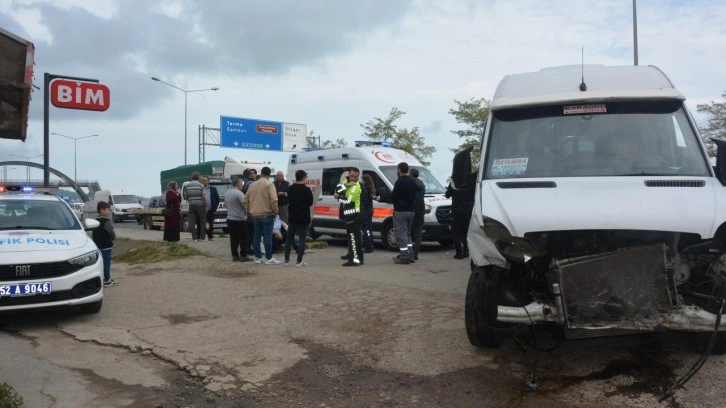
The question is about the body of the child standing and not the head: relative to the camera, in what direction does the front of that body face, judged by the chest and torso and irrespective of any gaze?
to the viewer's right

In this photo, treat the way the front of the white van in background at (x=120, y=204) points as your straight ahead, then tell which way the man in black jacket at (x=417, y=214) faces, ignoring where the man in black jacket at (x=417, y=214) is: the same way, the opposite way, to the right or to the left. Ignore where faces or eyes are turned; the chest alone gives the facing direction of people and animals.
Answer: the opposite way

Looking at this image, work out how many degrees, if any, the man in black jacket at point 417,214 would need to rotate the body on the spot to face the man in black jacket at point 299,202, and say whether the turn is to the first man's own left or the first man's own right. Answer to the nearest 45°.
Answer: approximately 45° to the first man's own left

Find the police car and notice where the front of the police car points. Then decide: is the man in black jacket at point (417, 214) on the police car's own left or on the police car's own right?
on the police car's own left

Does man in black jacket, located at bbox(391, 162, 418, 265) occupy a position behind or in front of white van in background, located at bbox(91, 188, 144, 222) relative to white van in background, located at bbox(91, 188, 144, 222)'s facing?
in front

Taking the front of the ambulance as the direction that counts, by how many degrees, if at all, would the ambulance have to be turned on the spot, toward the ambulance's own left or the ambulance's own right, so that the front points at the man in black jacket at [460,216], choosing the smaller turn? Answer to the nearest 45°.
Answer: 0° — it already faces them

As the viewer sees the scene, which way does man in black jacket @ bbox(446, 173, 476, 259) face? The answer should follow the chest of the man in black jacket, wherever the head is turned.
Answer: away from the camera

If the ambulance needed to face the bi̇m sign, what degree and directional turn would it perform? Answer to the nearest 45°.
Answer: approximately 135° to its right
